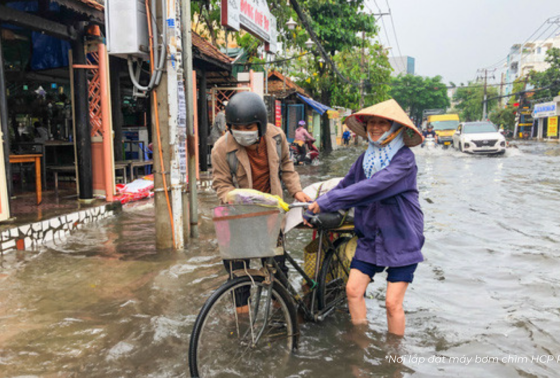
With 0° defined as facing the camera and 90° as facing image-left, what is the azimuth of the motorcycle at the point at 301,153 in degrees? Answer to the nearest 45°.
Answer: approximately 315°

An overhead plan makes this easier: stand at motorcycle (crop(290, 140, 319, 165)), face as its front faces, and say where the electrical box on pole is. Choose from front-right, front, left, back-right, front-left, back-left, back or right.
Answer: back-right

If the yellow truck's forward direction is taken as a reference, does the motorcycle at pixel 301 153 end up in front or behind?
in front

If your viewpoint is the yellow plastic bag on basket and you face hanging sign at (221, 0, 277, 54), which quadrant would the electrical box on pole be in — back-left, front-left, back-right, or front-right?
front-left

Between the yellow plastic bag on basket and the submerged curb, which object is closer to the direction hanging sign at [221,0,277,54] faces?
the yellow plastic bag on basket

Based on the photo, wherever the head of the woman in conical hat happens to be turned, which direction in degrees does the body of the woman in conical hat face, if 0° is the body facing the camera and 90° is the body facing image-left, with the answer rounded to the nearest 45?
approximately 45°

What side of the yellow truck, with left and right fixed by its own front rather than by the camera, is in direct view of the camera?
front

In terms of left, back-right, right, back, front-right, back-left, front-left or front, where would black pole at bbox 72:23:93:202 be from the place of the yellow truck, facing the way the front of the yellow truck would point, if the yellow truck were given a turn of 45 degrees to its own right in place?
front-left

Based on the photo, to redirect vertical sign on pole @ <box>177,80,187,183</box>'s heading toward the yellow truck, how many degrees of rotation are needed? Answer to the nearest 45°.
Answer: approximately 135° to its left

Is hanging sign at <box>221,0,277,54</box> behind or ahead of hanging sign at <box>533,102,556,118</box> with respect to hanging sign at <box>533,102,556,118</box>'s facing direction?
ahead

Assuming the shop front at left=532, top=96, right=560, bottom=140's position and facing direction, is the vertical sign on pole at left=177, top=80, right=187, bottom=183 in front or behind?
in front

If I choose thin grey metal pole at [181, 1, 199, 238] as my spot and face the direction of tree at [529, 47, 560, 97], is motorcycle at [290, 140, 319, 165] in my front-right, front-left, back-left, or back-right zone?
front-left

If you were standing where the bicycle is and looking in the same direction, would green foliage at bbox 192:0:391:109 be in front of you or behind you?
behind
